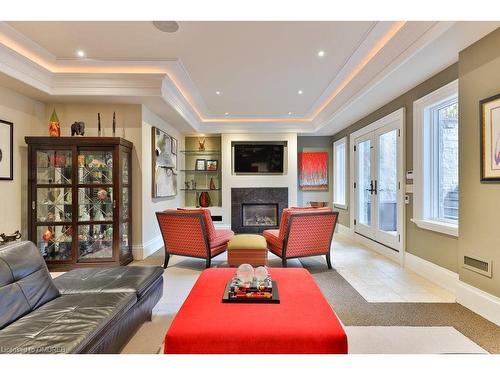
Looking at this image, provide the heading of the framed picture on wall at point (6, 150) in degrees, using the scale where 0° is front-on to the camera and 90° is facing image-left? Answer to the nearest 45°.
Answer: approximately 315°

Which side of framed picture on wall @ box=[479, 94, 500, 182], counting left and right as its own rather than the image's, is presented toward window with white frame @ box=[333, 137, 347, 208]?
right

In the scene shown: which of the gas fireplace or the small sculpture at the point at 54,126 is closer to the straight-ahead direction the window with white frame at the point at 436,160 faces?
the small sculpture

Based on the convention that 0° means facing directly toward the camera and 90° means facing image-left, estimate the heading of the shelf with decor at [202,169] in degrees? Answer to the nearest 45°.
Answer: approximately 0°

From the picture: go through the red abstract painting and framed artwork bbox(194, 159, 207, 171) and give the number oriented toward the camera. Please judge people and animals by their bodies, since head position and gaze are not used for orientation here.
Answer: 2

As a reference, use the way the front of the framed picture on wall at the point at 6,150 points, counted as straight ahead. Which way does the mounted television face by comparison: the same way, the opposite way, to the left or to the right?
to the right

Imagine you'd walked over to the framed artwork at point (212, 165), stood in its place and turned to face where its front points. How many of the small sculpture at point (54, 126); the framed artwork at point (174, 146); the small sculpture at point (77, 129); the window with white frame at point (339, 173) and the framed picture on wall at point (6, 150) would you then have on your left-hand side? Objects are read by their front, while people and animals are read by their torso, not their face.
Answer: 1

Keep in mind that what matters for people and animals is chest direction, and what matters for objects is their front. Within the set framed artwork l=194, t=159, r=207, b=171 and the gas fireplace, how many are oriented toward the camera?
2

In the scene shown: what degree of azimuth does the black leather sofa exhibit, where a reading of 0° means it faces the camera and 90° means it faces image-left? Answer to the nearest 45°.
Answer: approximately 315°

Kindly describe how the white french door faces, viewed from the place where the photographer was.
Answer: facing the viewer and to the left of the viewer

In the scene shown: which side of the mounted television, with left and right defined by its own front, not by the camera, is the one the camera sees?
front

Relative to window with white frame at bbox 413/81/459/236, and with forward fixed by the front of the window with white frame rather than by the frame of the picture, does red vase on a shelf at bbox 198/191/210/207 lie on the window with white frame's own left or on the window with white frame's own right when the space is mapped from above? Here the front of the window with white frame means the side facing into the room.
on the window with white frame's own right

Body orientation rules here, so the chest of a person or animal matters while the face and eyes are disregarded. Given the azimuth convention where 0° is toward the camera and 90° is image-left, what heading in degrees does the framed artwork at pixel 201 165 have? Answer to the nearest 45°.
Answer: approximately 0°

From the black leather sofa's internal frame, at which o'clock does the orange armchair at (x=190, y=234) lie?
The orange armchair is roughly at 9 o'clock from the black leather sofa.
